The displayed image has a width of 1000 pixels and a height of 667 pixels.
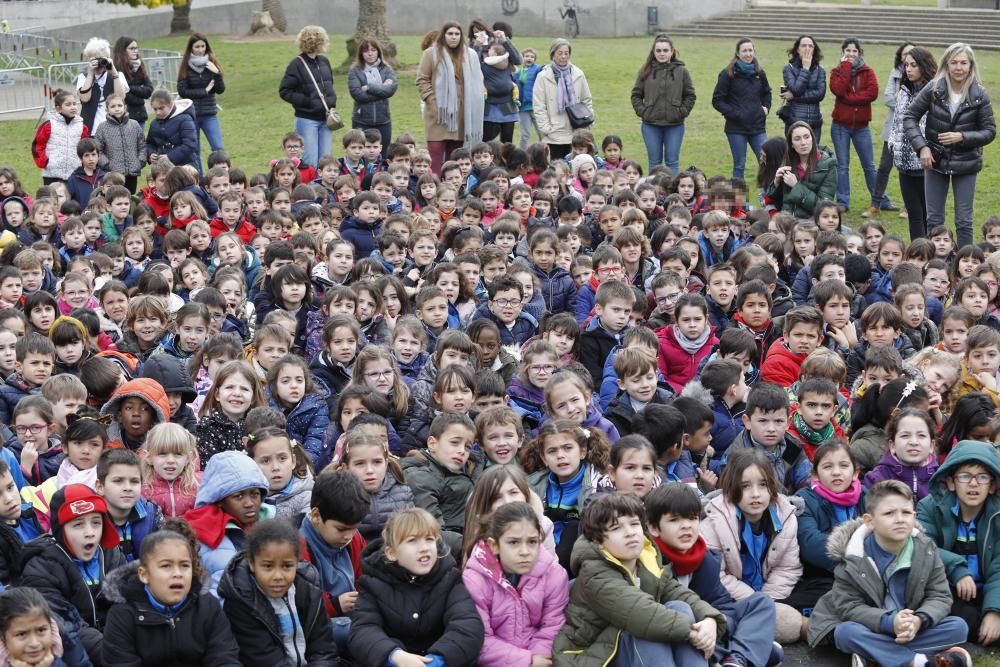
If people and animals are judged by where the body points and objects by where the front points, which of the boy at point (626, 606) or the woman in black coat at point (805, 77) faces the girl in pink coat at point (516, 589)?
the woman in black coat

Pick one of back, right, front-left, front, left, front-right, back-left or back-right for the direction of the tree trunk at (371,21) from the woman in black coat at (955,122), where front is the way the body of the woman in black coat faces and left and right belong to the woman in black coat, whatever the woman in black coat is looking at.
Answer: back-right

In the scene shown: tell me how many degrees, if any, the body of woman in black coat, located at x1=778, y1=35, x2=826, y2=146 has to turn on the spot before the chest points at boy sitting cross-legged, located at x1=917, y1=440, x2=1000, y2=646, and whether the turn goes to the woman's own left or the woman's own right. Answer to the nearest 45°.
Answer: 0° — they already face them

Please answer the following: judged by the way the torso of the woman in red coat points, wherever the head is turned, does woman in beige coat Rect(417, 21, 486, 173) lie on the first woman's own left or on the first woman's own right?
on the first woman's own right

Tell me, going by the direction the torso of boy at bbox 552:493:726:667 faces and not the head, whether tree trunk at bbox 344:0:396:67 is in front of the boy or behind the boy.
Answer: behind

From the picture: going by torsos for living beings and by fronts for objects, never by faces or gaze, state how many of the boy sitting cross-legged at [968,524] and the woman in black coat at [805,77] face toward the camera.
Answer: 2

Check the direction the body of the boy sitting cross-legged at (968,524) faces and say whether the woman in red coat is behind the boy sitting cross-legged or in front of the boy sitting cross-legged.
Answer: behind

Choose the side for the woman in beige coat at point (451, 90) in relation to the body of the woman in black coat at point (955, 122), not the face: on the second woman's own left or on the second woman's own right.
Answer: on the second woman's own right

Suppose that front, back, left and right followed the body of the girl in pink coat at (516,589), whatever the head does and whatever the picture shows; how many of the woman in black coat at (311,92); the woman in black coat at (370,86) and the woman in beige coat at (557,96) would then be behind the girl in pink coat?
3

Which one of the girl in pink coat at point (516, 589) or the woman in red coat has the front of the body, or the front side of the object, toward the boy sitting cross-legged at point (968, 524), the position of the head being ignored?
the woman in red coat

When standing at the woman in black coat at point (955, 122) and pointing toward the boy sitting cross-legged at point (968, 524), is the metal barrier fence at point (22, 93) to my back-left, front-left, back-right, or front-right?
back-right

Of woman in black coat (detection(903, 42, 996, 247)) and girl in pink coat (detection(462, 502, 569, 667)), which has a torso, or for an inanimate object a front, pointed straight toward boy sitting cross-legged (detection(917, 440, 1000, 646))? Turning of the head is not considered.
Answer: the woman in black coat

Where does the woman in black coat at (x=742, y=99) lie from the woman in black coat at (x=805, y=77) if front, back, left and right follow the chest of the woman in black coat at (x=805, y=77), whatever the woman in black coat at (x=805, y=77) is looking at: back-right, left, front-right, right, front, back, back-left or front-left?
right
